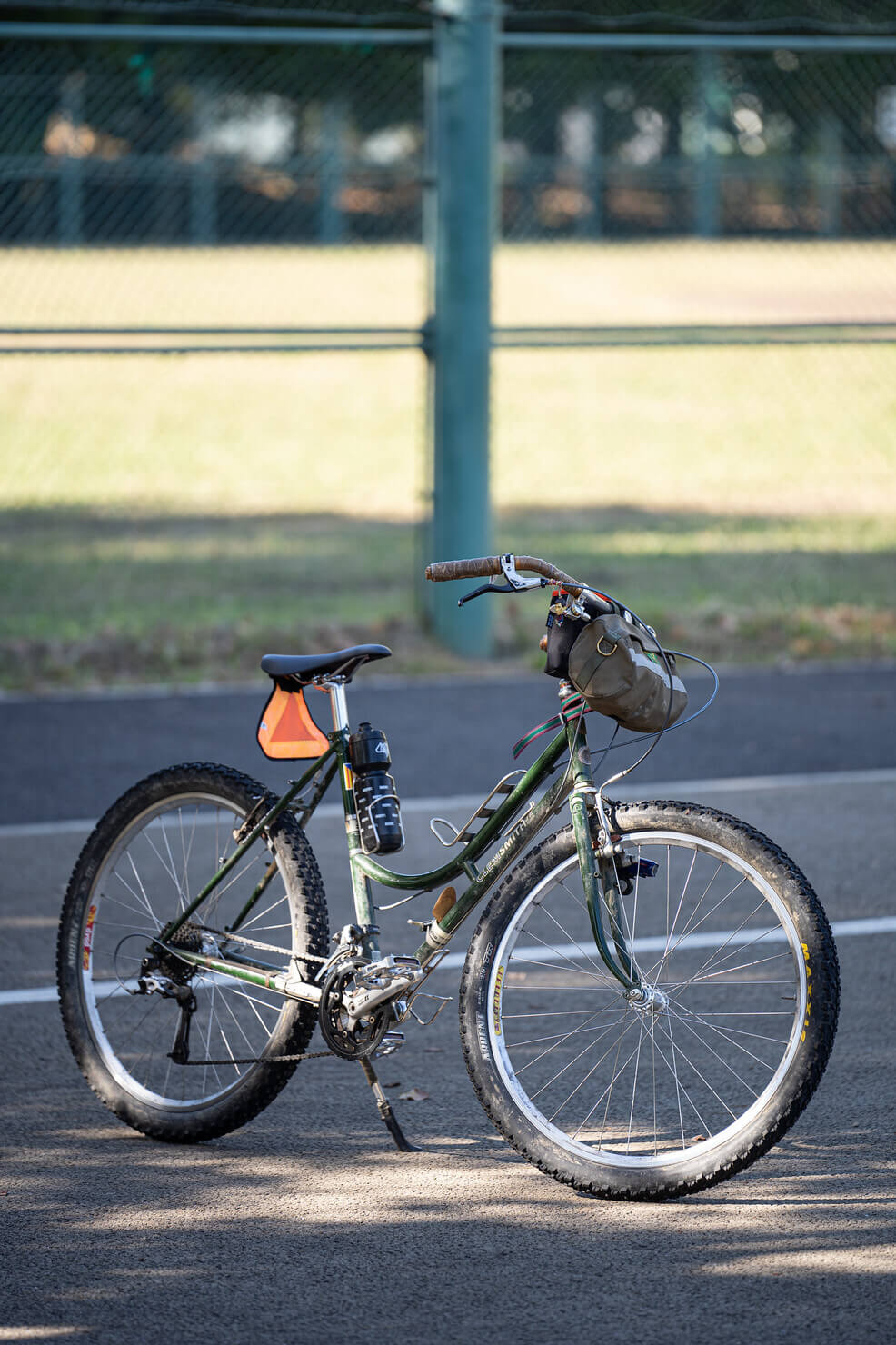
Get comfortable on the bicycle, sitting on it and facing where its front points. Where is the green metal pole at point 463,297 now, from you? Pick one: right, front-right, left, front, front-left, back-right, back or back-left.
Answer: back-left

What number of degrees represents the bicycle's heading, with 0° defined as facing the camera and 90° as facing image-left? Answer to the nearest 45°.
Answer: approximately 315°
